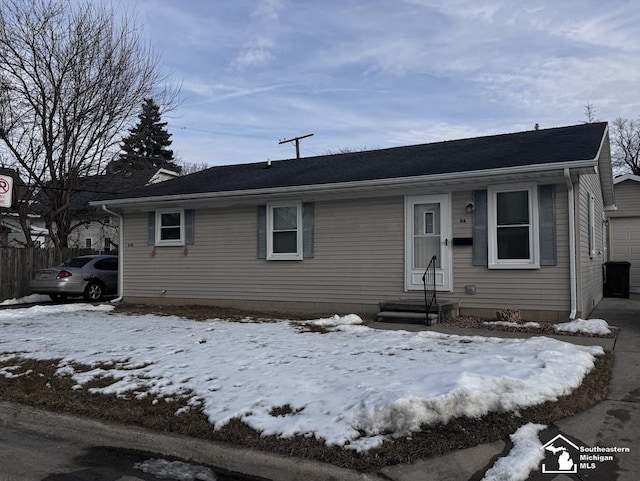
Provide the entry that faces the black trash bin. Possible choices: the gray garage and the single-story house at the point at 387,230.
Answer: the gray garage

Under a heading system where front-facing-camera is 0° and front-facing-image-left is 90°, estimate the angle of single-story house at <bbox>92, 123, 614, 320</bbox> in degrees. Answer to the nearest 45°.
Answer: approximately 45°

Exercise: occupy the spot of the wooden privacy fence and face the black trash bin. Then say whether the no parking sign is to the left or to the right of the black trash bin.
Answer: right

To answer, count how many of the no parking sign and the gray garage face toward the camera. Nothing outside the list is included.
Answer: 2

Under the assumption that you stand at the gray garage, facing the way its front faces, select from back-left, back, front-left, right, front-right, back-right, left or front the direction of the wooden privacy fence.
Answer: front-right

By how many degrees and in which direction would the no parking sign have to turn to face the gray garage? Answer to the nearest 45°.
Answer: approximately 90° to its left

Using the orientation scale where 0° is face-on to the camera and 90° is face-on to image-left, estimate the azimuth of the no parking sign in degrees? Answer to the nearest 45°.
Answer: approximately 0°

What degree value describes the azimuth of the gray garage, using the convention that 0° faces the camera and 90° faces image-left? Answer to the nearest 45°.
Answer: approximately 0°

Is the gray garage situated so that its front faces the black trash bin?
yes
